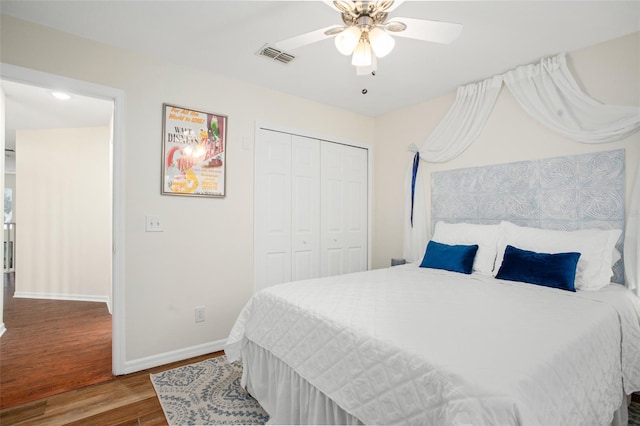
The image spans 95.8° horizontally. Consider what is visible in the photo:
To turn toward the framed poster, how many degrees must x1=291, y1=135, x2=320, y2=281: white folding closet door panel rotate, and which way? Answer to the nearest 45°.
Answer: approximately 90° to its right

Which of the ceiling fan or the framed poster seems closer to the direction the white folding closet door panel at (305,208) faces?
the ceiling fan

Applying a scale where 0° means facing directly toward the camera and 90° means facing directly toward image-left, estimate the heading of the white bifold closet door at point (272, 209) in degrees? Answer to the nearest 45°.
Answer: approximately 315°

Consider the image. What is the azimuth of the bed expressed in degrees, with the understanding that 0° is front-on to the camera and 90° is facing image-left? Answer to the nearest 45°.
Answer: approximately 45°

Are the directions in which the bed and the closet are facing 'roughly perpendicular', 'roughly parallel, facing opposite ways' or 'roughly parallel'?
roughly perpendicular

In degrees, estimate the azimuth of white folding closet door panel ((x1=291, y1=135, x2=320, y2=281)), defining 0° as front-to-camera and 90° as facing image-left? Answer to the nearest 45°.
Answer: approximately 315°

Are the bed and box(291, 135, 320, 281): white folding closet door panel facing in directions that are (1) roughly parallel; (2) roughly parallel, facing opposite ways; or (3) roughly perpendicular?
roughly perpendicular

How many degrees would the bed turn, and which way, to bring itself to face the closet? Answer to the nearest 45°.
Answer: approximately 90° to its right
